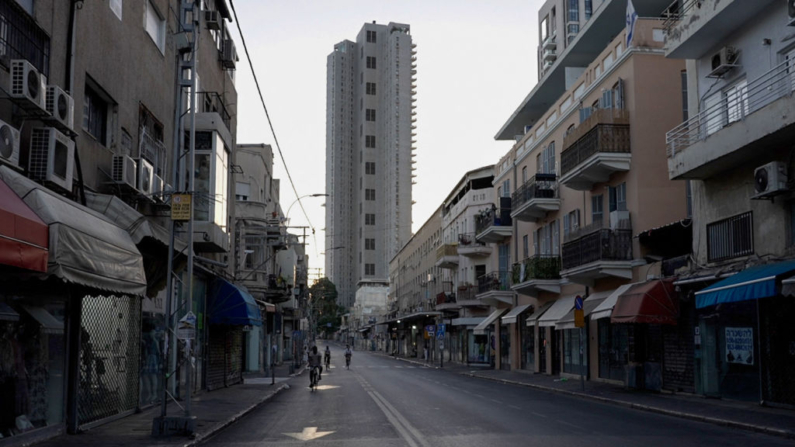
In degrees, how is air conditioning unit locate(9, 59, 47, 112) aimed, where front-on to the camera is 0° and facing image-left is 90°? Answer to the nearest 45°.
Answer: approximately 315°

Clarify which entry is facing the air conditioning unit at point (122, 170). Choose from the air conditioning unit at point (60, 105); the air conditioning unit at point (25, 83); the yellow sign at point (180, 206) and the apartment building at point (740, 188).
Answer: the apartment building

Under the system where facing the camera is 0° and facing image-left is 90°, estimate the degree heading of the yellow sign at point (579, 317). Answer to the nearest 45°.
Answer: approximately 0°

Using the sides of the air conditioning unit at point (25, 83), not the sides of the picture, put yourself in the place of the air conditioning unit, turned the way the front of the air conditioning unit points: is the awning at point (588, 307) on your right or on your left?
on your left

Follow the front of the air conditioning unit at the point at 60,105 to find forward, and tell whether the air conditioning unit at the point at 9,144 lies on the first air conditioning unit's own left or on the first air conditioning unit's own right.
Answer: on the first air conditioning unit's own right

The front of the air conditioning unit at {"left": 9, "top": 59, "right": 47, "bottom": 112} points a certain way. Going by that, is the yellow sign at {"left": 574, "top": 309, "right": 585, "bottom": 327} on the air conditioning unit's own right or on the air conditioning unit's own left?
on the air conditioning unit's own left

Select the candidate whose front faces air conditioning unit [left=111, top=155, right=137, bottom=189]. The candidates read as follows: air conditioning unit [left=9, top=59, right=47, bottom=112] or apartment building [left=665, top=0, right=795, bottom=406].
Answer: the apartment building

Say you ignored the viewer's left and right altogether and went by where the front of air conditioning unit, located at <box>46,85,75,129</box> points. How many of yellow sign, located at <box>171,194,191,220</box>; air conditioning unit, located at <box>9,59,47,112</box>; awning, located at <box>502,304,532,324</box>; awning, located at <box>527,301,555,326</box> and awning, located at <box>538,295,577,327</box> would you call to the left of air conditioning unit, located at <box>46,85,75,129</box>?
4

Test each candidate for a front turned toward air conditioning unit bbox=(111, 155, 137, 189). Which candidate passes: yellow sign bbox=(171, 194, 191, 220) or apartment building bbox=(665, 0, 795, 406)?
the apartment building

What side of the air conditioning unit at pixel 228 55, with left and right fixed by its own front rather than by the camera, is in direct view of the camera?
right

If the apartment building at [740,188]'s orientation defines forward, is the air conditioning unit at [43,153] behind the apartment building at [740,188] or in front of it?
in front

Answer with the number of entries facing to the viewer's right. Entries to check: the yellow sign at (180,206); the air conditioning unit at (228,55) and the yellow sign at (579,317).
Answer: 1
